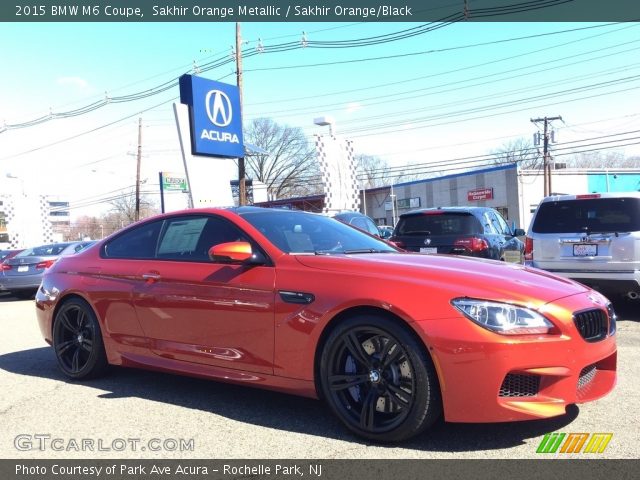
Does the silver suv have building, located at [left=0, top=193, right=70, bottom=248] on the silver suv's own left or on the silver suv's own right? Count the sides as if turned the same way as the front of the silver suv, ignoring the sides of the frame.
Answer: on the silver suv's own left

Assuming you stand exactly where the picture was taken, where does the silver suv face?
facing away from the viewer

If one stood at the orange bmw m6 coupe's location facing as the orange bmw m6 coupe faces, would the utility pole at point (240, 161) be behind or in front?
behind

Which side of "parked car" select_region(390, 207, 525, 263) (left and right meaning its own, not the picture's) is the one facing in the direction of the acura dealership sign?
left

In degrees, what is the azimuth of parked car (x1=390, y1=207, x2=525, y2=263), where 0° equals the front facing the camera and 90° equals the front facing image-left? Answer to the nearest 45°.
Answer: approximately 225°

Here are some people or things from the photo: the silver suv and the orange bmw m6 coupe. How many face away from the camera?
1

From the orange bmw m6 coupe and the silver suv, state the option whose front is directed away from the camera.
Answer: the silver suv

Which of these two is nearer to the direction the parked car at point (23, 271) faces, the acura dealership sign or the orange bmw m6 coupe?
the acura dealership sign

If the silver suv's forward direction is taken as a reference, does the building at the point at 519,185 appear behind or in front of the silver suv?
in front

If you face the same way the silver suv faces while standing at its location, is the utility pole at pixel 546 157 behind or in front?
in front

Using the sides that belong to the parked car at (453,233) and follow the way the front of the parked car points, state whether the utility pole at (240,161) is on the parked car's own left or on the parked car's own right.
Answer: on the parked car's own left
